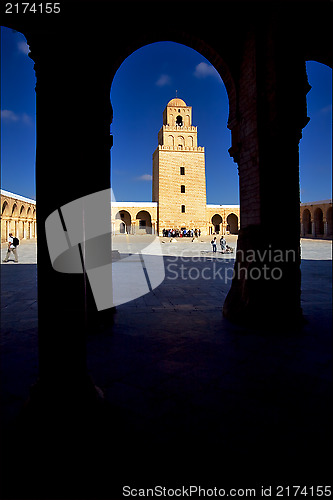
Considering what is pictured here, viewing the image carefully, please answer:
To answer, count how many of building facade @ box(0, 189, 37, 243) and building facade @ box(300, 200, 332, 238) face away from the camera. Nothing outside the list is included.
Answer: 0

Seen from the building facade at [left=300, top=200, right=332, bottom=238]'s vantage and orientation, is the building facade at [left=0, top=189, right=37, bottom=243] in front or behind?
in front

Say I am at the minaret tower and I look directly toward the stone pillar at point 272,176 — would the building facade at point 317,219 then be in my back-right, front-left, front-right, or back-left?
front-left

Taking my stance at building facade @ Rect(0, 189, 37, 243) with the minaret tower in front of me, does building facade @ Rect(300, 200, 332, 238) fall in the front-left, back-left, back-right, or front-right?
front-right

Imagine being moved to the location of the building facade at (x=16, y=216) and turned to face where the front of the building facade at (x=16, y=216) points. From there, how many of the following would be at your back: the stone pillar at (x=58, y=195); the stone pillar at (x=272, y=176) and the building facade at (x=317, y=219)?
0

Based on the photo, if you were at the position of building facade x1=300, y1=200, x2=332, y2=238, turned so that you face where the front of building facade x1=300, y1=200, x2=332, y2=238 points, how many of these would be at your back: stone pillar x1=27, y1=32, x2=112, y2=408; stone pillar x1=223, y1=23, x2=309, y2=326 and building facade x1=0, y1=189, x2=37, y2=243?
0

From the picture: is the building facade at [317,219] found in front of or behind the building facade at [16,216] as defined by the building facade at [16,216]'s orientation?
in front

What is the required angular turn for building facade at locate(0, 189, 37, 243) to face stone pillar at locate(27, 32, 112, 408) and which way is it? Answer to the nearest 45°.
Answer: approximately 45° to its right

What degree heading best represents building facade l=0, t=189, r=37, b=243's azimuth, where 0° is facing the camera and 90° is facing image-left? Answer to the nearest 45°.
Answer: approximately 315°

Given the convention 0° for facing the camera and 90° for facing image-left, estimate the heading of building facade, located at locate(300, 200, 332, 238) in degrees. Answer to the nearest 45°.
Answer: approximately 45°
